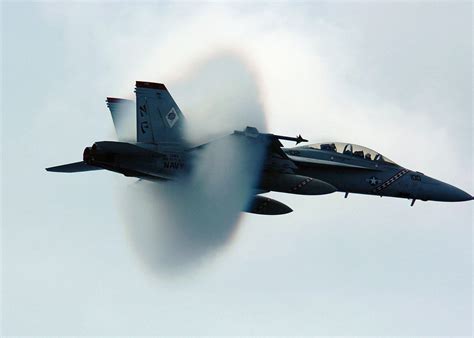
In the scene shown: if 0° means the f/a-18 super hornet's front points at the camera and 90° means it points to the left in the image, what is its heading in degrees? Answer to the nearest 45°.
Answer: approximately 270°
